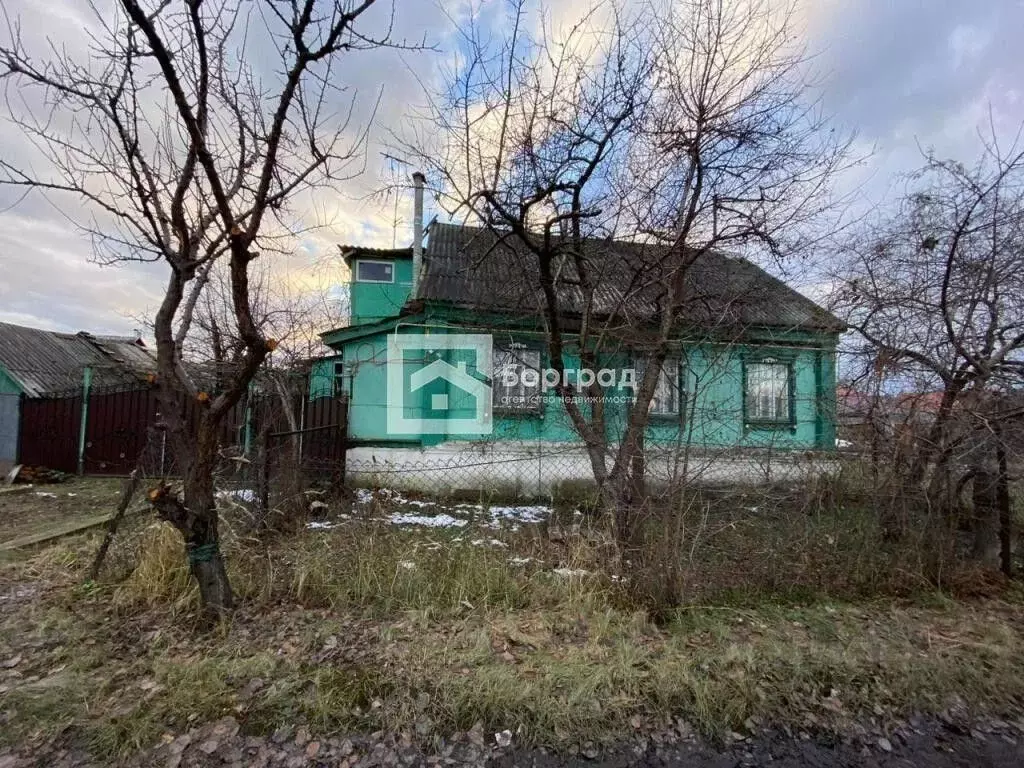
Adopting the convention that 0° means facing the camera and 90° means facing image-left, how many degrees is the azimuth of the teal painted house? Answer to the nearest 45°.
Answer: approximately 0°

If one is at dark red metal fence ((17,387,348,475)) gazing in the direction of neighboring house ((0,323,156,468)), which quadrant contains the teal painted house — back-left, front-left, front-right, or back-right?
back-right

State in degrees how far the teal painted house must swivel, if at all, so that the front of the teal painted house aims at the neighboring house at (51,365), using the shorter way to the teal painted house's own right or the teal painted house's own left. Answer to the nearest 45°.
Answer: approximately 90° to the teal painted house's own right

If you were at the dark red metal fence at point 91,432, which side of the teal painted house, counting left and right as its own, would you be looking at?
right

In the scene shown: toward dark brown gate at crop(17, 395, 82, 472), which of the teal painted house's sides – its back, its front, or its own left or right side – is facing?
right
